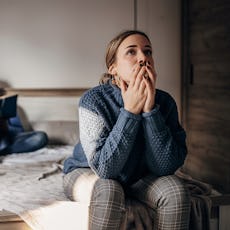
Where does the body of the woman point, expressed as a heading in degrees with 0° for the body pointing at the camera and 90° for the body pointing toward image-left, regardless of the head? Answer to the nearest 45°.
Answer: approximately 315°
